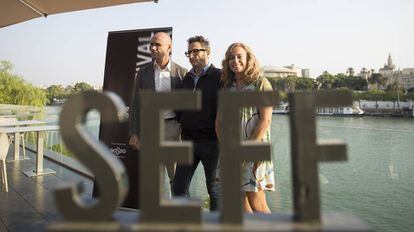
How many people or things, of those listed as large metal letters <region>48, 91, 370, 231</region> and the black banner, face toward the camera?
2

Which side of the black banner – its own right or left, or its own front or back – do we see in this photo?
front

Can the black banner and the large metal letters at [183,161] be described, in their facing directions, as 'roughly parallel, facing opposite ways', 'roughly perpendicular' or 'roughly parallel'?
roughly parallel

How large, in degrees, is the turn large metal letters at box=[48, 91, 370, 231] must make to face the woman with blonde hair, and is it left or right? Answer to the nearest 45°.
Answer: approximately 180°

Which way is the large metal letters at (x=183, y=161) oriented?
toward the camera

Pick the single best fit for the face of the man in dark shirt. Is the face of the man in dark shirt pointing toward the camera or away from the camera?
toward the camera

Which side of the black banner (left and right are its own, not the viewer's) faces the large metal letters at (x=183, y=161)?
front

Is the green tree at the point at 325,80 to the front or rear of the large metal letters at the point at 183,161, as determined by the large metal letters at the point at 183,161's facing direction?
to the rear

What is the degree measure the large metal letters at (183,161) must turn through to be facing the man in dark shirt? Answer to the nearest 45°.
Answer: approximately 180°

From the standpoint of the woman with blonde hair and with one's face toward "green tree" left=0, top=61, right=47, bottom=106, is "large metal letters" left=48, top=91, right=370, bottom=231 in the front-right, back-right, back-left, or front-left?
back-left

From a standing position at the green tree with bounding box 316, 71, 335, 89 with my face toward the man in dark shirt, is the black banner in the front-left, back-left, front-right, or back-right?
front-right

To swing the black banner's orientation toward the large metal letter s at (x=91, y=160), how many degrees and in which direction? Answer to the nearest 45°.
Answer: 0° — it already faces it
